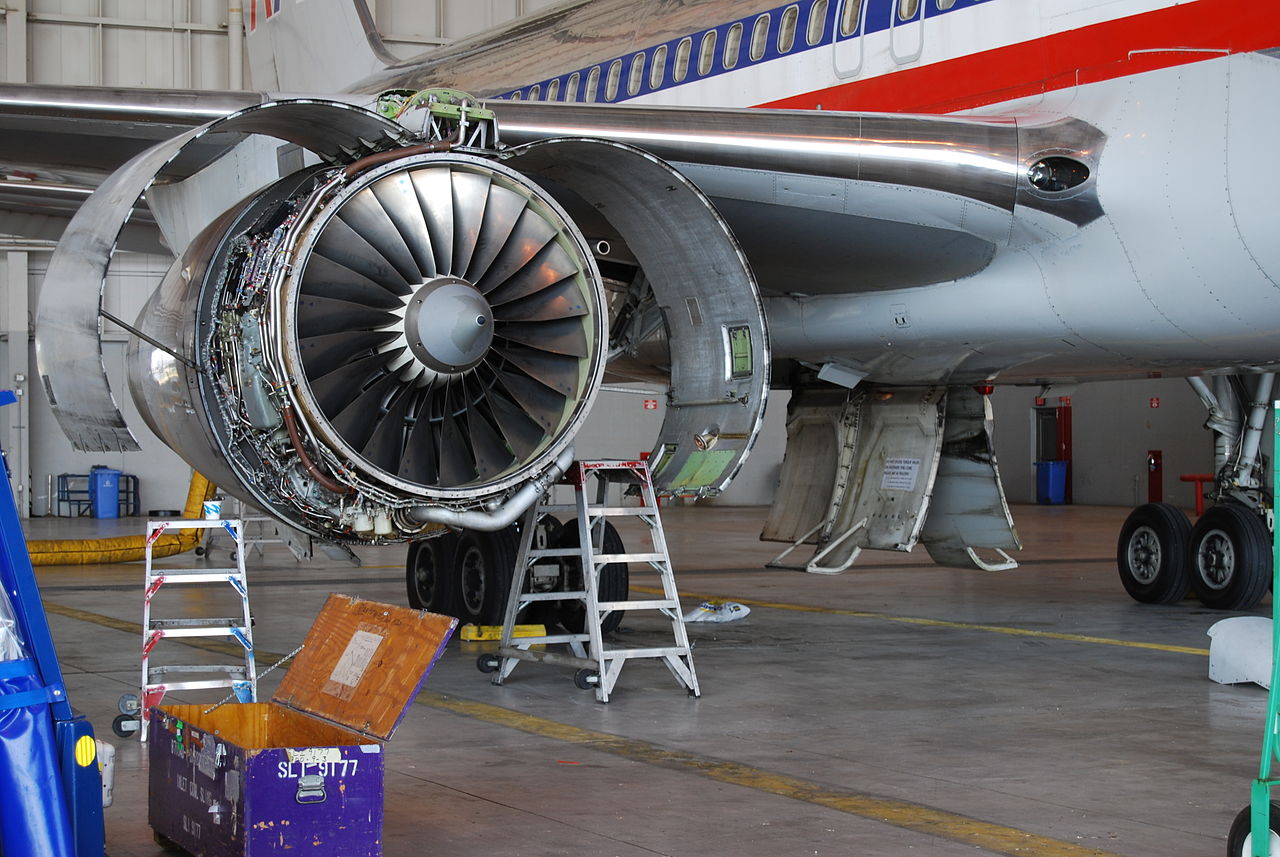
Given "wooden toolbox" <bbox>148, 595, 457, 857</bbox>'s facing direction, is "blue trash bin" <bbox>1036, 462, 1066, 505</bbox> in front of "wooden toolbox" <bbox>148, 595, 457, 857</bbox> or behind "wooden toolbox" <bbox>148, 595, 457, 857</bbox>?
behind

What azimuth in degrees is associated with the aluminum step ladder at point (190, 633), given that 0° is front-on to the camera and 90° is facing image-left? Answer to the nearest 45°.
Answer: approximately 0°

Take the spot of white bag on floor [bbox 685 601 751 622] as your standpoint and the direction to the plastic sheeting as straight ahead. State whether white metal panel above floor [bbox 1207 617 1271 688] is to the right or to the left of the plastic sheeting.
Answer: left

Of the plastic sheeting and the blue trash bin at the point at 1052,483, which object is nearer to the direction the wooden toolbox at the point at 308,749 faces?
the plastic sheeting

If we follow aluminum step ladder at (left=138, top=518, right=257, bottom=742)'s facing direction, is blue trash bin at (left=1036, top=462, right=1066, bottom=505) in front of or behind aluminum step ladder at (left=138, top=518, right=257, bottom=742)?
behind

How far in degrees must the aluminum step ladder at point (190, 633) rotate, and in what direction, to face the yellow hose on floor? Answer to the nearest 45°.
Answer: approximately 180°

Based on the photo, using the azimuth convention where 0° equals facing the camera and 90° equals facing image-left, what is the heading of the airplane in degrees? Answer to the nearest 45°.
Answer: approximately 315°

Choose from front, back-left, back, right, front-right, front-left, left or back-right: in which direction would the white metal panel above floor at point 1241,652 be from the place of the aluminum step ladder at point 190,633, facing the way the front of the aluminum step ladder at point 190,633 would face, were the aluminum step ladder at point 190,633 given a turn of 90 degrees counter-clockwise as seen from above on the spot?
front

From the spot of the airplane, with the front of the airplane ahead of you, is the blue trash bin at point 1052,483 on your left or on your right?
on your left

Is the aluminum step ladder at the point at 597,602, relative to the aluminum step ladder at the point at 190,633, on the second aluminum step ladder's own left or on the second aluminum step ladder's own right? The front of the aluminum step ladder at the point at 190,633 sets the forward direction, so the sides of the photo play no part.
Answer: on the second aluminum step ladder's own left

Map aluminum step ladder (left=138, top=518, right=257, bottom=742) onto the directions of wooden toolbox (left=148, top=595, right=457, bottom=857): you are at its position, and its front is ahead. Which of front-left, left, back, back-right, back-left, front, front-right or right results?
back-right
